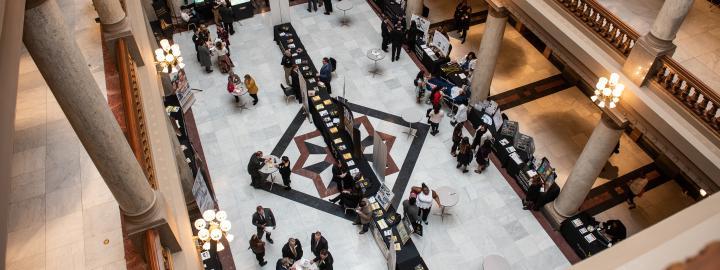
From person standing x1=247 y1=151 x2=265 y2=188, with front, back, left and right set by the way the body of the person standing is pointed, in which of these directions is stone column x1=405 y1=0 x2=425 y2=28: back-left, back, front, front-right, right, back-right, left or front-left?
front-left

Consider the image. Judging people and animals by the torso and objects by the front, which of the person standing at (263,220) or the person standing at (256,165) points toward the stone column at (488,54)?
the person standing at (256,165)

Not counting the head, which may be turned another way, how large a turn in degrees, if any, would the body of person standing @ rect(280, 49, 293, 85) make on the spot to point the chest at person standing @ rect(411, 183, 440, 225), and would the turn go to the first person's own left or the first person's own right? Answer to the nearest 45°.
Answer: approximately 45° to the first person's own right

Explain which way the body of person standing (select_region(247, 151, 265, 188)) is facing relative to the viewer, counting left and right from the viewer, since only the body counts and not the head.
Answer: facing to the right of the viewer

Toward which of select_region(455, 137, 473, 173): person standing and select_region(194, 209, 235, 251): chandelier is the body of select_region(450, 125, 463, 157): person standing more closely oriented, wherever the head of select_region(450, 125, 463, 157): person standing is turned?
the person standing

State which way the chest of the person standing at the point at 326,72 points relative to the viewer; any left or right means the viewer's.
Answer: facing to the left of the viewer

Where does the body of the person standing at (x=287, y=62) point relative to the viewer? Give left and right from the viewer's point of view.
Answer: facing to the right of the viewer

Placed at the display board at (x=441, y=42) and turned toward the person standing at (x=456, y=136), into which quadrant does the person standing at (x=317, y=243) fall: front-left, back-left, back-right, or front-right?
front-right

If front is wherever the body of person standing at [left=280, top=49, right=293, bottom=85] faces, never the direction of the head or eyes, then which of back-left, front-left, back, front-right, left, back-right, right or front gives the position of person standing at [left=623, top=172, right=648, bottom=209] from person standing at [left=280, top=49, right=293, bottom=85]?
front-right
